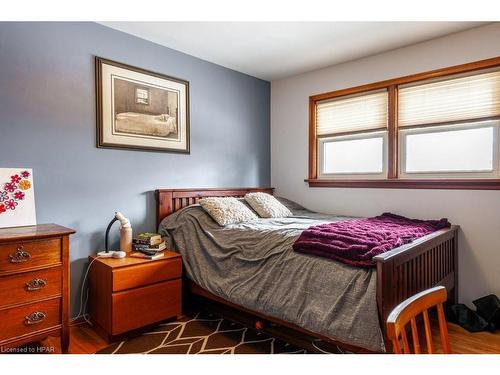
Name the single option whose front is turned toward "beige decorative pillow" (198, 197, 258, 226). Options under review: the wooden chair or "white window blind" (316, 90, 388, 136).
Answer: the white window blind

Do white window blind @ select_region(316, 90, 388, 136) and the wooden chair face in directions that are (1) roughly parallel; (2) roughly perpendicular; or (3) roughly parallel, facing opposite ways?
roughly perpendicular

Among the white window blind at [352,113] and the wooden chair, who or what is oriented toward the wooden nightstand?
the white window blind

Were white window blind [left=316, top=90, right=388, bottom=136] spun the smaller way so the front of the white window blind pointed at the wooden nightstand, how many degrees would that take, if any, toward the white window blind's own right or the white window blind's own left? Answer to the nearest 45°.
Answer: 0° — it already faces it

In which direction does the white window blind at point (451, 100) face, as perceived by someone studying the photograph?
facing the viewer and to the left of the viewer

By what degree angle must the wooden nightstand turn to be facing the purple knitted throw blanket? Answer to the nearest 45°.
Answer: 0° — it already faces it

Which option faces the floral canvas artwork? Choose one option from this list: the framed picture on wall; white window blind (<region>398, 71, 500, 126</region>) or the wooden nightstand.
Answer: the white window blind

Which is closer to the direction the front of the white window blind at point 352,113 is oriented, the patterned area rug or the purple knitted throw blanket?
the patterned area rug

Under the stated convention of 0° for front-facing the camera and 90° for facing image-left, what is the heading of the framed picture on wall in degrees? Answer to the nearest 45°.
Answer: approximately 315°

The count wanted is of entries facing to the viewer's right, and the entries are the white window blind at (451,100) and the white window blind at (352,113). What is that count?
0

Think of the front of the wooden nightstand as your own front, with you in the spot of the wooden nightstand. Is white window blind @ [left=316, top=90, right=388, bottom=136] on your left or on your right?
on your left

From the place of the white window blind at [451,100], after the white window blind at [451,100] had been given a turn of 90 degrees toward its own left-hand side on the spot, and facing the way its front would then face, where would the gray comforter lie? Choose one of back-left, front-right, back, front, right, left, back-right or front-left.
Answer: right
